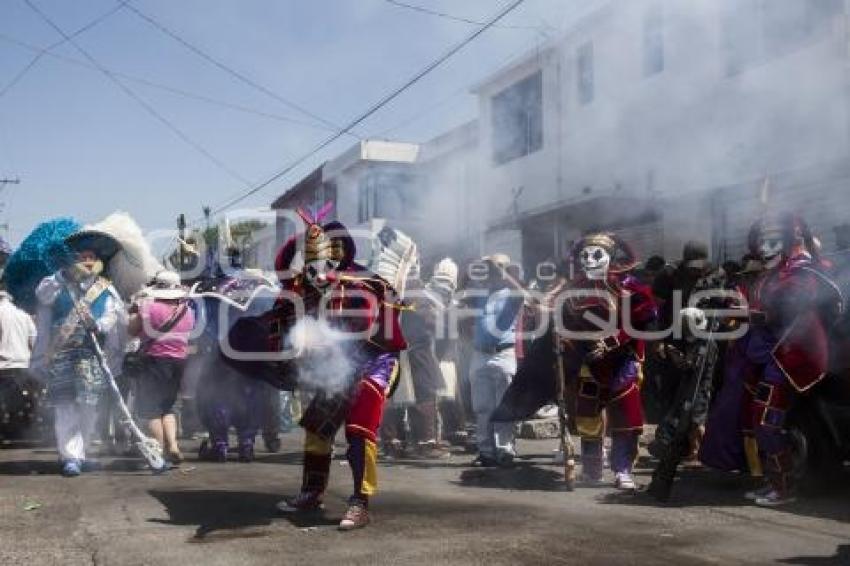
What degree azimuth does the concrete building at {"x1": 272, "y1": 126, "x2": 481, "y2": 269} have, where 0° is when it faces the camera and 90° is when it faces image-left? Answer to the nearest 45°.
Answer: approximately 45°

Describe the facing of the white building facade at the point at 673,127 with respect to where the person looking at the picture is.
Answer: facing the viewer and to the left of the viewer

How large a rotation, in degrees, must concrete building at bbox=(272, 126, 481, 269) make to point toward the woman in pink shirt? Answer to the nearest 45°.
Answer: approximately 45° to its left

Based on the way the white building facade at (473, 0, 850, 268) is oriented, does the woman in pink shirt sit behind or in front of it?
in front

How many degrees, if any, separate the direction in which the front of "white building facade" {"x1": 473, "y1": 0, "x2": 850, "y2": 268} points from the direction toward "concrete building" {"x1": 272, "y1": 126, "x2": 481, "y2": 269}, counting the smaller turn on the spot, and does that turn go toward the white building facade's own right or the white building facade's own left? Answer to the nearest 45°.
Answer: approximately 90° to the white building facade's own right

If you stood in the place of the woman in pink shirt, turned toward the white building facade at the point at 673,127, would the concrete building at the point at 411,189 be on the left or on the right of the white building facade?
left

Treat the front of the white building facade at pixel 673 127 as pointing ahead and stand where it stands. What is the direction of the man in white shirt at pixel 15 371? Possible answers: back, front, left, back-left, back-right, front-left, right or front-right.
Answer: front

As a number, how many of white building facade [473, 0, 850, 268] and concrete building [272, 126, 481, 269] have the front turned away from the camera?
0

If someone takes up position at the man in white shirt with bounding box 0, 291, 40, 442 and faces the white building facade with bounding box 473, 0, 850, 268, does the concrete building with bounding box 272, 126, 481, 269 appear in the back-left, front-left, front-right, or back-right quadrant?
front-left
